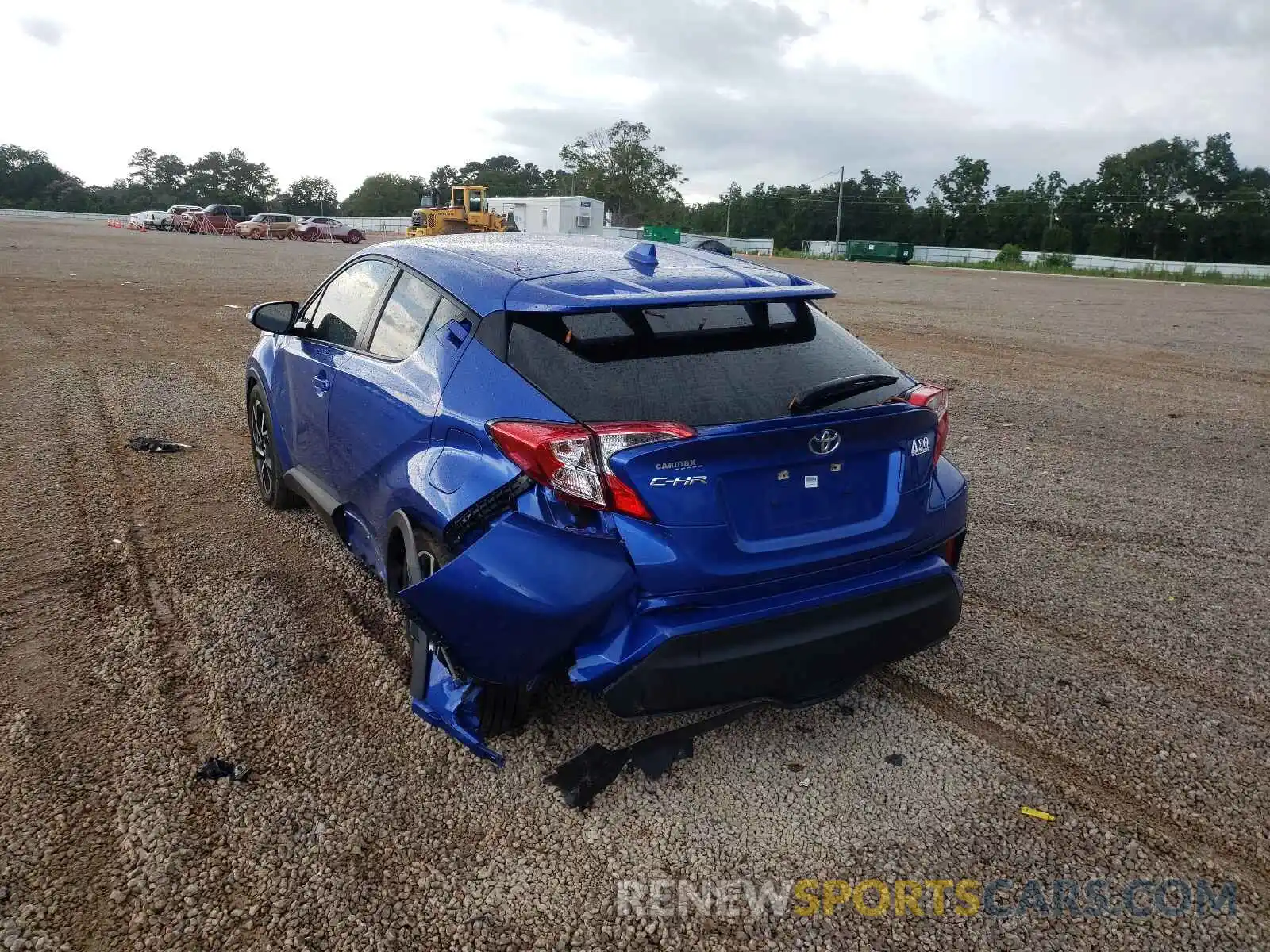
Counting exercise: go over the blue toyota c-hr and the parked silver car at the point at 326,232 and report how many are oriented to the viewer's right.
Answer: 1

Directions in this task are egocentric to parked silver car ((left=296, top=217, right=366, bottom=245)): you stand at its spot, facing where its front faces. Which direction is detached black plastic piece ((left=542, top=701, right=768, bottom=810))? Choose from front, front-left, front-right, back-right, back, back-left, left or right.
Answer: right

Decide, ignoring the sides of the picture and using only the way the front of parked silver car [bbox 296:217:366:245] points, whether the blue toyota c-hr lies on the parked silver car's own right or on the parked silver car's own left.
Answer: on the parked silver car's own right

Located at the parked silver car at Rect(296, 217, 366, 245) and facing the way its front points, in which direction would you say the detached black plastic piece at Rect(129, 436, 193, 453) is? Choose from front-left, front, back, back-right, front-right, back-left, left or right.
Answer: right

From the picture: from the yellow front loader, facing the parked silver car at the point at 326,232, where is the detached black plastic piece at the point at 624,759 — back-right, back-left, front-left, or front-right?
back-left

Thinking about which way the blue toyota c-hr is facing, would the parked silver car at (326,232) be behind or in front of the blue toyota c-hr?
in front

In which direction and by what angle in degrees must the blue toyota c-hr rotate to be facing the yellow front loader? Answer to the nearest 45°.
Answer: approximately 45° to its right

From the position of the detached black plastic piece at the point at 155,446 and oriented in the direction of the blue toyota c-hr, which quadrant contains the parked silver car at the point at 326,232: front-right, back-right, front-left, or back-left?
back-left

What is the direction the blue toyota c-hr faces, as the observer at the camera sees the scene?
facing away from the viewer and to the left of the viewer

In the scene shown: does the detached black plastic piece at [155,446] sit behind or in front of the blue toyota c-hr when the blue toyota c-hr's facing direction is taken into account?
in front

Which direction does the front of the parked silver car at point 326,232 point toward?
to the viewer's right
